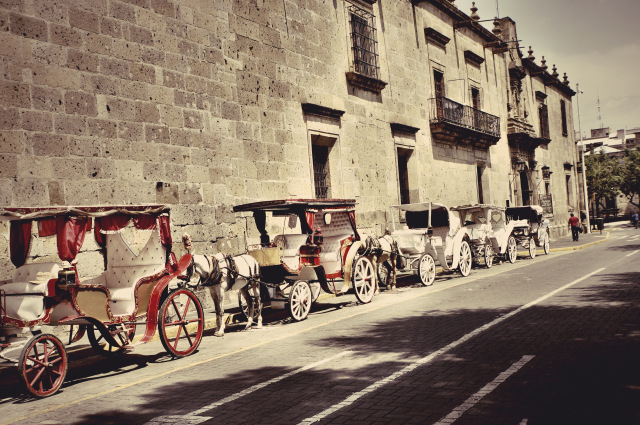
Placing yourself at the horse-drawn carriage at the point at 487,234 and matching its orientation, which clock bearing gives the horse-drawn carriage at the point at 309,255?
the horse-drawn carriage at the point at 309,255 is roughly at 11 o'clock from the horse-drawn carriage at the point at 487,234.

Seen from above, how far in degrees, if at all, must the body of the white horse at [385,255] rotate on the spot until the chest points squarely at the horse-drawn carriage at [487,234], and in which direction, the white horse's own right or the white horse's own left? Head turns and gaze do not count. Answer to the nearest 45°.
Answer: approximately 180°

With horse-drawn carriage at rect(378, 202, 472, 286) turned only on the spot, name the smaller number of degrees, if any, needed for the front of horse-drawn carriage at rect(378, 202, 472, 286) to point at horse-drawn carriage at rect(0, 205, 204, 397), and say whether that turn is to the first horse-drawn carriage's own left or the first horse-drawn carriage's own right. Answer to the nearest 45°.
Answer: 0° — it already faces it

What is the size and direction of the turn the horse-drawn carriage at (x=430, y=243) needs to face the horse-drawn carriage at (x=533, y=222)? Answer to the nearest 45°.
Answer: approximately 180°

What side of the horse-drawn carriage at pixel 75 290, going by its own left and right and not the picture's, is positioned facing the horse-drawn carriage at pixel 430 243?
back

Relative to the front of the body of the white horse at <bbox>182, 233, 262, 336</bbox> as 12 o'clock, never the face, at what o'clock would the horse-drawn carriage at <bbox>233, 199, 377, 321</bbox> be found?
The horse-drawn carriage is roughly at 6 o'clock from the white horse.

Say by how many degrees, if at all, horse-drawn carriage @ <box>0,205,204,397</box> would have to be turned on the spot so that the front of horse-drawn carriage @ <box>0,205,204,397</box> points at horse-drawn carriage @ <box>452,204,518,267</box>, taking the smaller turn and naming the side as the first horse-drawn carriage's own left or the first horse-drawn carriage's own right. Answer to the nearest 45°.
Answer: approximately 180°

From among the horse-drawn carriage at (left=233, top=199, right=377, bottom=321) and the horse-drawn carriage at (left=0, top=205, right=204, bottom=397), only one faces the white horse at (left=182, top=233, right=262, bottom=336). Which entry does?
the horse-drawn carriage at (left=233, top=199, right=377, bottom=321)
